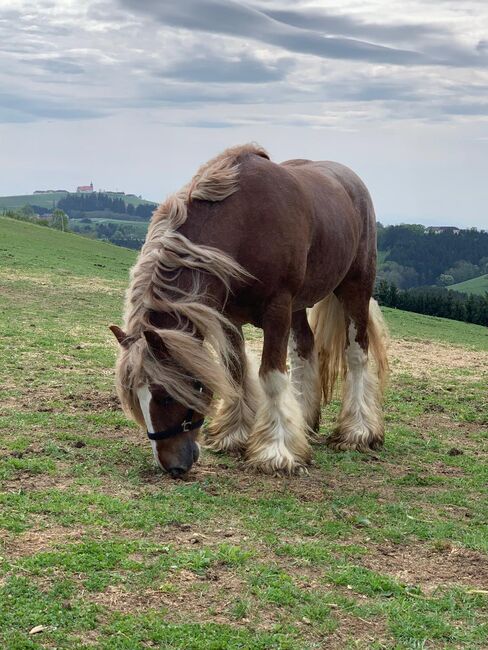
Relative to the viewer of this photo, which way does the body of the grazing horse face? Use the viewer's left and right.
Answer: facing the viewer and to the left of the viewer
